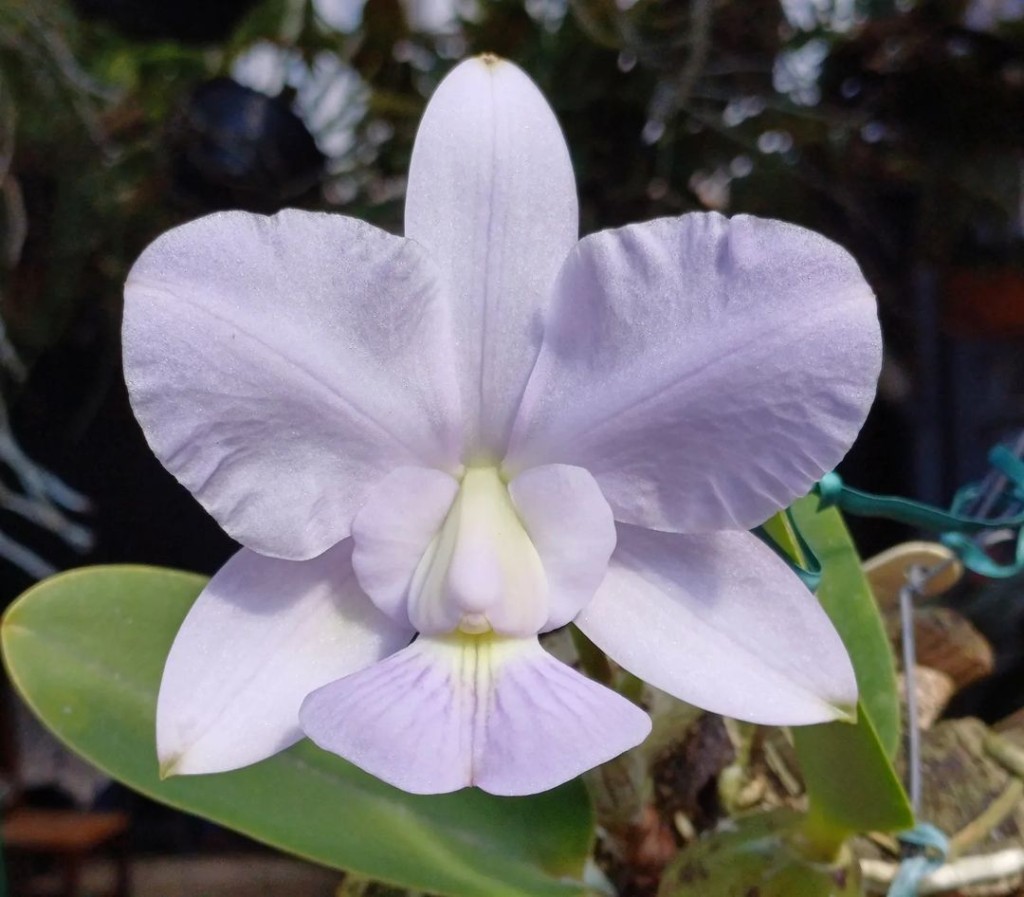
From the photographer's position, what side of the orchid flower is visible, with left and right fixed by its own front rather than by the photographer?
front
